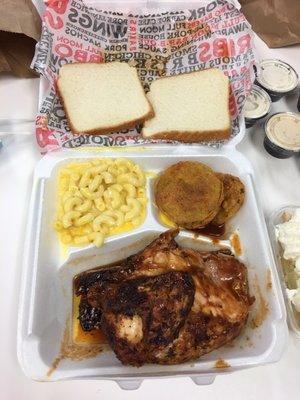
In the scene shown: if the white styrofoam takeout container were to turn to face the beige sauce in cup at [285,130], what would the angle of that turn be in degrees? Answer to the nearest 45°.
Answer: approximately 135° to its left

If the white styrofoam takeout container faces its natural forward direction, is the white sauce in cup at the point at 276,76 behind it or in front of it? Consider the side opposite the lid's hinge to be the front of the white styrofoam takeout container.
behind

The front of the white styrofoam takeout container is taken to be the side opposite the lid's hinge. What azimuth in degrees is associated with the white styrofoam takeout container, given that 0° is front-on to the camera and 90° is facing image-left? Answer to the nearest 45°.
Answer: approximately 0°

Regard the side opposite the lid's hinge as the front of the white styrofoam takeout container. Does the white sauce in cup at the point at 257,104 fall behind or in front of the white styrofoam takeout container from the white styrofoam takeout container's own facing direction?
behind
